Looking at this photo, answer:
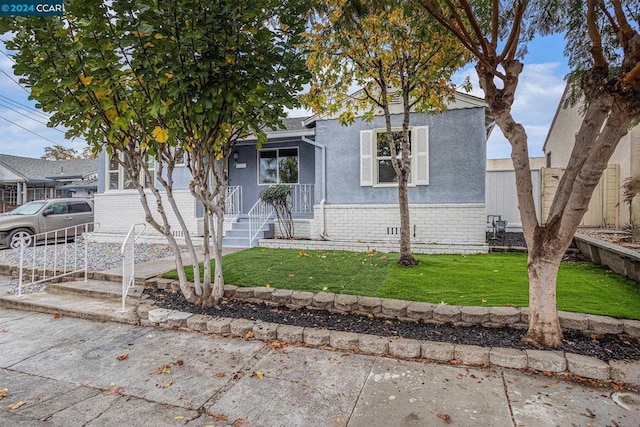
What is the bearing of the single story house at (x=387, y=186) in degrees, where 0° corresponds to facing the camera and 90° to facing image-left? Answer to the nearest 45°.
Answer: approximately 0°

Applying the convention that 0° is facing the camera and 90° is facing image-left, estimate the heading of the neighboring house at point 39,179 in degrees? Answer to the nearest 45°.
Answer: approximately 0°

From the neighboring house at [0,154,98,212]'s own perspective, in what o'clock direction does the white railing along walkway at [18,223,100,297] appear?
The white railing along walkway is roughly at 12 o'clock from the neighboring house.

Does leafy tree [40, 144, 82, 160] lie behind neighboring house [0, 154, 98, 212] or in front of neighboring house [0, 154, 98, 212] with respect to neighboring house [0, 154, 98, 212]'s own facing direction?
behind

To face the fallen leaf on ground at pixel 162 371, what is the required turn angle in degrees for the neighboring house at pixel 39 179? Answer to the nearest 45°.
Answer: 0° — it already faces it

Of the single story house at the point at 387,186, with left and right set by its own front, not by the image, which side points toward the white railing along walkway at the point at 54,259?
front

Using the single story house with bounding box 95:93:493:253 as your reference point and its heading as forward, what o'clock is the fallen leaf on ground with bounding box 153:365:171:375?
The fallen leaf on ground is roughly at 1 o'clock from the single story house.

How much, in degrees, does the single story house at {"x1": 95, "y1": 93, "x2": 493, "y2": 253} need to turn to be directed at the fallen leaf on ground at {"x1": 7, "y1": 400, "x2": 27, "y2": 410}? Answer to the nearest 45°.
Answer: approximately 45° to its right

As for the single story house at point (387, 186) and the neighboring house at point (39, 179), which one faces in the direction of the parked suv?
the neighboring house

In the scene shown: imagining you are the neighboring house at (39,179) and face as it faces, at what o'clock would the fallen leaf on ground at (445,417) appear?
The fallen leaf on ground is roughly at 12 o'clock from the neighboring house.

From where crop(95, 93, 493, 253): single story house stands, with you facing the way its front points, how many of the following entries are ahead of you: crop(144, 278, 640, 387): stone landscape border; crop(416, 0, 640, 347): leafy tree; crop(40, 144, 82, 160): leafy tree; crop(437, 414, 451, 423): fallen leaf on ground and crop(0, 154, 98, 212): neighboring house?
3
